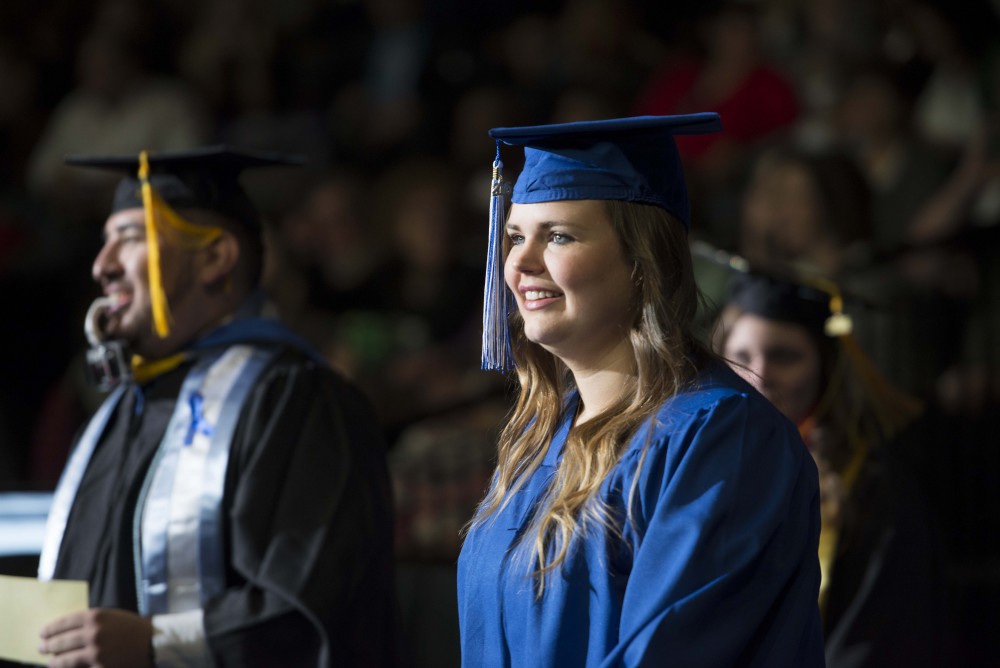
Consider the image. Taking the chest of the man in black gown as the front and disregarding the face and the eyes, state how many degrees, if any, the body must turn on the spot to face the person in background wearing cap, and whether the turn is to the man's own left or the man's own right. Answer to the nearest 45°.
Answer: approximately 135° to the man's own left

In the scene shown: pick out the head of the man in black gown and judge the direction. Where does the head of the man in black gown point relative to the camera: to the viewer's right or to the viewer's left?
to the viewer's left

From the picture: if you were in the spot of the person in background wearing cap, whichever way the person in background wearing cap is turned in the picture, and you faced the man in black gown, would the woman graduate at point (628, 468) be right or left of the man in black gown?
left

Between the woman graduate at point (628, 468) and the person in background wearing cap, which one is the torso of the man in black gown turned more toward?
the woman graduate

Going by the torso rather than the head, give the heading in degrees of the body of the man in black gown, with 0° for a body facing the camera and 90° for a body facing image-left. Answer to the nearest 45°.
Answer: approximately 45°

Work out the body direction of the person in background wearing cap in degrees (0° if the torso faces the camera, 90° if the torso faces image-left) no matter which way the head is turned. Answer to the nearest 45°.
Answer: approximately 45°

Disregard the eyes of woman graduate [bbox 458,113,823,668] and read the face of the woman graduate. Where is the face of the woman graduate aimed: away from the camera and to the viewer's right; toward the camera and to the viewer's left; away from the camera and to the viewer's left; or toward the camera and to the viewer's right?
toward the camera and to the viewer's left

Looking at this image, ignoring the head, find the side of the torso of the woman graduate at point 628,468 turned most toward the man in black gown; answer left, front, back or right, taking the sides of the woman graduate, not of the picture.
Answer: right
